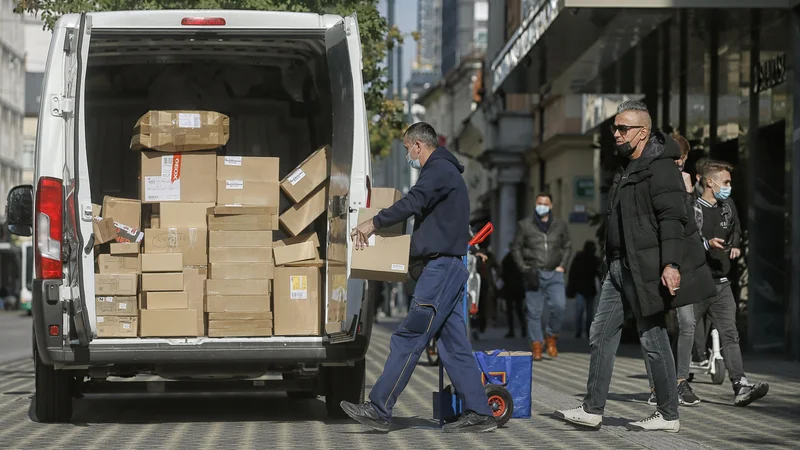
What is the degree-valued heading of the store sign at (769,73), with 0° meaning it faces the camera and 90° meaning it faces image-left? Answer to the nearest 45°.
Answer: approximately 45°

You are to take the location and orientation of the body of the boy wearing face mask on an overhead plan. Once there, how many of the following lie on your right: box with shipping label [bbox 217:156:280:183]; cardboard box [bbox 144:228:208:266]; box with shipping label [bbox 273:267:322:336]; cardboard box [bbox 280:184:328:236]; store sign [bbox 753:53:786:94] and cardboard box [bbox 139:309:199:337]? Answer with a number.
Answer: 5

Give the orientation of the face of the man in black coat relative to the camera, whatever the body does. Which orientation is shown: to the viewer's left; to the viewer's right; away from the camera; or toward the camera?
to the viewer's left

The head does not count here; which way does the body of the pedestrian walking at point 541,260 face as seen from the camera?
toward the camera

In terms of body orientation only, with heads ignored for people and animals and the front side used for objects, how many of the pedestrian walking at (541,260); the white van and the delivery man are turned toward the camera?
1

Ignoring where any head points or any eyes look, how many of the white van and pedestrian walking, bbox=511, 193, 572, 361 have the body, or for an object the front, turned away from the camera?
1

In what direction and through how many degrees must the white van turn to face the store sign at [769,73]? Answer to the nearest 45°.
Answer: approximately 45° to its right

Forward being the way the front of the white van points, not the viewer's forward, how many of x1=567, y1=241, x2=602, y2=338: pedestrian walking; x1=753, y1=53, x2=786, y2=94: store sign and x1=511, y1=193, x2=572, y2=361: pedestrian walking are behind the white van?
0

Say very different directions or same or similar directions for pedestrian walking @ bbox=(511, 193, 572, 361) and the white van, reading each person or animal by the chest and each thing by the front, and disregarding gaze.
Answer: very different directions

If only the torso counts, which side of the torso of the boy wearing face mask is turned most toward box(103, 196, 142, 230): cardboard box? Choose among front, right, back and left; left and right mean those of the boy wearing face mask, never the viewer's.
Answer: right

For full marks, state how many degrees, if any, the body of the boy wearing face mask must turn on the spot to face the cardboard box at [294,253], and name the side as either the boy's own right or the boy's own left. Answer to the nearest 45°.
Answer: approximately 90° to the boy's own right

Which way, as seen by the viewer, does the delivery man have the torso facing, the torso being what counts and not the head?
to the viewer's left

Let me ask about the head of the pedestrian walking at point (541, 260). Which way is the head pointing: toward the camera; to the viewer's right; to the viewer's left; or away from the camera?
toward the camera

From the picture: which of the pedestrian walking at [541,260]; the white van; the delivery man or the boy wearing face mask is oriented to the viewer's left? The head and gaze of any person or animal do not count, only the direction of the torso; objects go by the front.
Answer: the delivery man

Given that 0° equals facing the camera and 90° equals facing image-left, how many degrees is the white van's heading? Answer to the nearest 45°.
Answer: approximately 180°

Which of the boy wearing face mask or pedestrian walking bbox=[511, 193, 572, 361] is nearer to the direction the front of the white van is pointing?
the pedestrian walking
